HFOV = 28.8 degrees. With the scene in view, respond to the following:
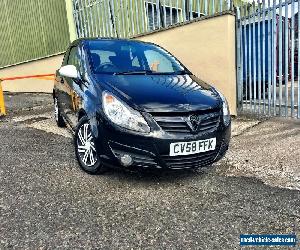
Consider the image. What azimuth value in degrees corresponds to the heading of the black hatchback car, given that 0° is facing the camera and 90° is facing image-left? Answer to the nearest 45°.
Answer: approximately 315°

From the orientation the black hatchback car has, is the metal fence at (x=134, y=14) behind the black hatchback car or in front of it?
behind

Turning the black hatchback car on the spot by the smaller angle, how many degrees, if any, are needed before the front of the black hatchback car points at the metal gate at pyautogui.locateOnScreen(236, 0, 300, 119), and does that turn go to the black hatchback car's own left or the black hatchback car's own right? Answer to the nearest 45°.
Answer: approximately 90° to the black hatchback car's own left

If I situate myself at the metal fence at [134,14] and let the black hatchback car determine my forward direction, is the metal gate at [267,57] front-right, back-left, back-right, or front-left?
front-left

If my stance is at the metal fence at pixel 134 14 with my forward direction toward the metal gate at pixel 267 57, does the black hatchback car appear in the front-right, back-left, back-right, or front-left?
front-right

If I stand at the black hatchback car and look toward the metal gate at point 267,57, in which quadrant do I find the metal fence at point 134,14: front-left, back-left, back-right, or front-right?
front-left
